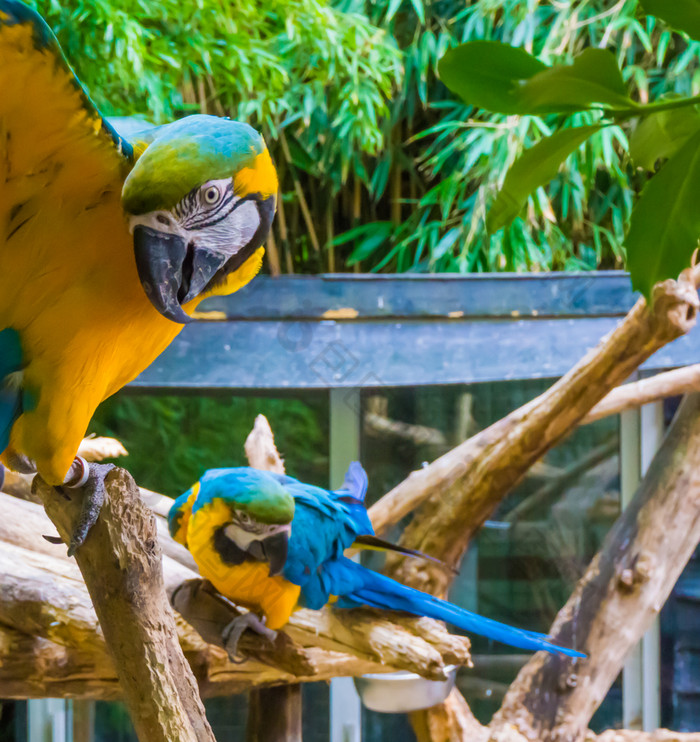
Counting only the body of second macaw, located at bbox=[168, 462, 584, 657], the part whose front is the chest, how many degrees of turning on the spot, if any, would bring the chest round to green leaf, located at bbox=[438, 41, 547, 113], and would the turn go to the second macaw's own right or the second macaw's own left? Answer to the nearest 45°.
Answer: approximately 45° to the second macaw's own left

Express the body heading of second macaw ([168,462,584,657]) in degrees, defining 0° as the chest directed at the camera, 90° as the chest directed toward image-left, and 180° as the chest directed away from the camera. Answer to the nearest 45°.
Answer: approximately 45°

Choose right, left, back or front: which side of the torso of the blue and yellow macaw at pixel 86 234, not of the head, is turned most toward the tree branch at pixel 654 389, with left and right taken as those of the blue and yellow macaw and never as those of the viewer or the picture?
left

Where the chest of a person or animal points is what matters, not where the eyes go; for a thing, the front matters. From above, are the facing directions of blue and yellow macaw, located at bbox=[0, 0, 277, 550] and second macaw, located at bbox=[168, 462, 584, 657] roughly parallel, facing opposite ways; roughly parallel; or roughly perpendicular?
roughly perpendicular

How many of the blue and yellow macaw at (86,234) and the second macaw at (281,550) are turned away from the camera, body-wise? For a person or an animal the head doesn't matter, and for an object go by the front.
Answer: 0

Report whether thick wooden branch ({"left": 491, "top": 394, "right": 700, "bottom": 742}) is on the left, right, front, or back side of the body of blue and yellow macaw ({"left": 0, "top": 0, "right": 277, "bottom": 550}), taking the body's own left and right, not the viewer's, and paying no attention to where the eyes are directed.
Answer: left

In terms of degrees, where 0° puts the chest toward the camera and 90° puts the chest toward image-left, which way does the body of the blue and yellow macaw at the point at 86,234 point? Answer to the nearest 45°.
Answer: approximately 315°
